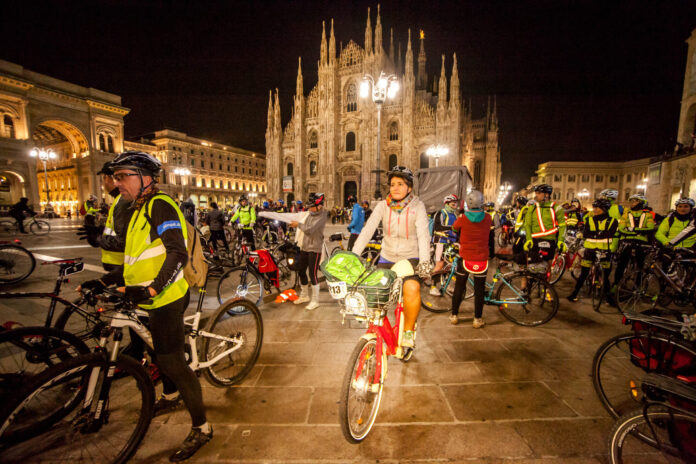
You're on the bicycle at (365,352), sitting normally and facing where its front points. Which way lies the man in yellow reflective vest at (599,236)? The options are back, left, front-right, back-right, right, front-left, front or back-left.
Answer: back

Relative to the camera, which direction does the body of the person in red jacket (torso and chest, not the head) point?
away from the camera

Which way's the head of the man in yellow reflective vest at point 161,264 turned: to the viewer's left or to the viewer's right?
to the viewer's left

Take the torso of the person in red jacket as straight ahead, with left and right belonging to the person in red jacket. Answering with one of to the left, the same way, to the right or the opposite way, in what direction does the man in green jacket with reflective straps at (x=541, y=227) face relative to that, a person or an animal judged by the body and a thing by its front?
the opposite way

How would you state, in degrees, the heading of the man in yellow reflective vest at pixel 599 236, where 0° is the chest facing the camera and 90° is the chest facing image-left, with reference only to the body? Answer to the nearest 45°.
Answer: approximately 0°

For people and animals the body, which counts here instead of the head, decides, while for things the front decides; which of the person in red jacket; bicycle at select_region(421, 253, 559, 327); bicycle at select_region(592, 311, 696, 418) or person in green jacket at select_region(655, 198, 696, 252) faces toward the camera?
the person in green jacket

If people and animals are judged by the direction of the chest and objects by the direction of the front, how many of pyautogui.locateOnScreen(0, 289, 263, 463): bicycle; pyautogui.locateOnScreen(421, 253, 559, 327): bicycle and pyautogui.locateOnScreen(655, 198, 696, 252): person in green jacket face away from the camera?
0

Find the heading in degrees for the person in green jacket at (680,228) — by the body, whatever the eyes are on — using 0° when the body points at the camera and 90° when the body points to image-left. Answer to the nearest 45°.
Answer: approximately 0°

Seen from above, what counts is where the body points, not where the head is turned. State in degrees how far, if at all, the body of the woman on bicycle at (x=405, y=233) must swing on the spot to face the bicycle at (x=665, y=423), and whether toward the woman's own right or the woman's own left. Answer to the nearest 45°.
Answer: approximately 90° to the woman's own left

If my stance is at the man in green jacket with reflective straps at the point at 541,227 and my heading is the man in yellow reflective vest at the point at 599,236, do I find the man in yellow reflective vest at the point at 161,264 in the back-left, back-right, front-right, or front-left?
back-right

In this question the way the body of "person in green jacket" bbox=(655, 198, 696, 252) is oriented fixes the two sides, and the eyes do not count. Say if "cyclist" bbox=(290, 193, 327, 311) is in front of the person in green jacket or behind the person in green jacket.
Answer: in front

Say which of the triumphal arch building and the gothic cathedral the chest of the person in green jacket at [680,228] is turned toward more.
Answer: the triumphal arch building

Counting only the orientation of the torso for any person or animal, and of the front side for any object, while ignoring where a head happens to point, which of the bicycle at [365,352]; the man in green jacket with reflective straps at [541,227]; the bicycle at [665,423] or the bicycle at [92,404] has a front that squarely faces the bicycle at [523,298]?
the man in green jacket with reflective straps

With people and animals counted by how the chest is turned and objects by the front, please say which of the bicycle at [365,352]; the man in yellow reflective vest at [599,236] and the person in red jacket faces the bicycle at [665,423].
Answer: the man in yellow reflective vest

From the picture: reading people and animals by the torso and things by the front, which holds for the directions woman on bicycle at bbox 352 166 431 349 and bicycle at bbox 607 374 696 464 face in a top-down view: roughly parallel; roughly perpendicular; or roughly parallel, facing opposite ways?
roughly perpendicular

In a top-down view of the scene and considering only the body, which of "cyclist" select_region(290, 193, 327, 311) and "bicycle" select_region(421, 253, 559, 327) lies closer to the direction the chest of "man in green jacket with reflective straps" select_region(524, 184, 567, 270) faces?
the bicycle

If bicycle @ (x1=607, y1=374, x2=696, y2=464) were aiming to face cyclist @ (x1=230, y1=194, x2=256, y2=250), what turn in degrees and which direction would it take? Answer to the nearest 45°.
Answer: approximately 180°

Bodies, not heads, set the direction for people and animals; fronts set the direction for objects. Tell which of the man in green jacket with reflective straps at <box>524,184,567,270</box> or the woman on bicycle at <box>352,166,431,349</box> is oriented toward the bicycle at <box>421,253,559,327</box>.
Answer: the man in green jacket with reflective straps

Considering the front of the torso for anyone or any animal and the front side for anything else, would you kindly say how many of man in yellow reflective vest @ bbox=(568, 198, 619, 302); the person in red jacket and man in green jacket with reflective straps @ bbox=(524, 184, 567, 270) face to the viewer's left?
0
